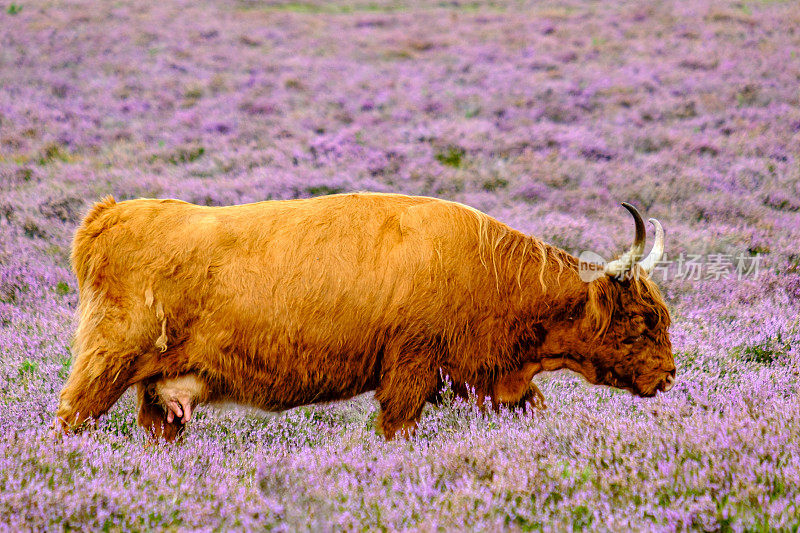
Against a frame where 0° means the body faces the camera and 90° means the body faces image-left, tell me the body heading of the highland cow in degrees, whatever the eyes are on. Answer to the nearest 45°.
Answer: approximately 270°
